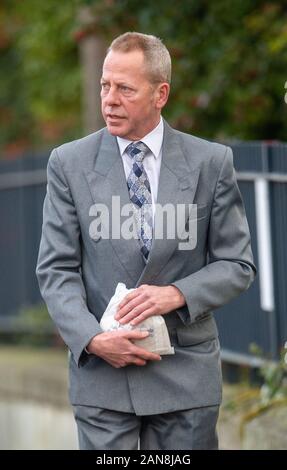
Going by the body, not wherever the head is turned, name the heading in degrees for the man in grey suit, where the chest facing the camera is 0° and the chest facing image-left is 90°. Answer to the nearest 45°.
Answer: approximately 0°
